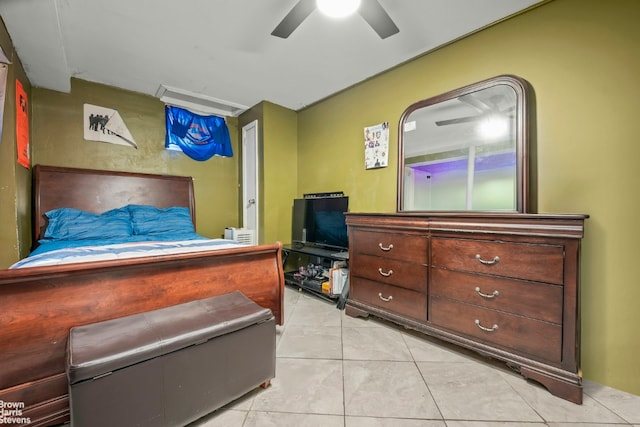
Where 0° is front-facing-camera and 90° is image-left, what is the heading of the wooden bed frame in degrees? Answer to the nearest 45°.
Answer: approximately 315°

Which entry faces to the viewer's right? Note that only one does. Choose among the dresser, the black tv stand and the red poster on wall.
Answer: the red poster on wall

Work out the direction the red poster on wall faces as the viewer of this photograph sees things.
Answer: facing to the right of the viewer

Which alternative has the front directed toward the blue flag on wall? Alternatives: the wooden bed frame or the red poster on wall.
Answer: the red poster on wall

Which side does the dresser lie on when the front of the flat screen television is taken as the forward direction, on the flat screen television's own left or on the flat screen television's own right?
on the flat screen television's own left

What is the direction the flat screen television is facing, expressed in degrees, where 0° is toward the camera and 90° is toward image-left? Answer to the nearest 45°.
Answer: approximately 45°

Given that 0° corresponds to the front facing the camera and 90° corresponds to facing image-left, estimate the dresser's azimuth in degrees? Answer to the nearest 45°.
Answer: approximately 45°

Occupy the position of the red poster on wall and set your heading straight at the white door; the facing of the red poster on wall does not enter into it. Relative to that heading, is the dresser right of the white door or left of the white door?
right

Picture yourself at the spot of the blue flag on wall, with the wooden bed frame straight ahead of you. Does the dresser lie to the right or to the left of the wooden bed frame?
left

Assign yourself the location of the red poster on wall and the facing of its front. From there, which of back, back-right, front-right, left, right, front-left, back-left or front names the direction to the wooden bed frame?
right

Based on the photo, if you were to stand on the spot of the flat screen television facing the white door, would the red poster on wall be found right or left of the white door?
left

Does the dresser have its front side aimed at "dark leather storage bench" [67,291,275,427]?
yes

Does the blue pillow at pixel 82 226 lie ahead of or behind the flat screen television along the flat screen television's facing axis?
ahead

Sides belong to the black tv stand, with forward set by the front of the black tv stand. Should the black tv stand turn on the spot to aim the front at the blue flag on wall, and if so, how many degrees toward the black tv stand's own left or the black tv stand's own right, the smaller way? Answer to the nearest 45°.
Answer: approximately 45° to the black tv stand's own right
